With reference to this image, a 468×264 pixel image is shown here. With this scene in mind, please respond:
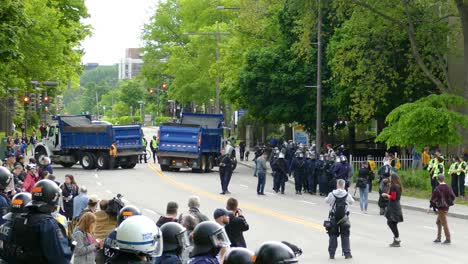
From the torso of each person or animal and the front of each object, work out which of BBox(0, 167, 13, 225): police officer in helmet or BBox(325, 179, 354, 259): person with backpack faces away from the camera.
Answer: the person with backpack

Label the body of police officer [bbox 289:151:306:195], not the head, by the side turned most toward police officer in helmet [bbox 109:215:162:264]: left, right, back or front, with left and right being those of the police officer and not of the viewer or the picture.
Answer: front

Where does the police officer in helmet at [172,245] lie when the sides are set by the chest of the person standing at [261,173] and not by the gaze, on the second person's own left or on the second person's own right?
on the second person's own right

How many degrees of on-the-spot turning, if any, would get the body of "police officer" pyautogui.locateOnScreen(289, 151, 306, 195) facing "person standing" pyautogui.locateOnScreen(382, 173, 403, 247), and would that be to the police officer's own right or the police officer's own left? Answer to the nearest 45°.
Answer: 0° — they already face them

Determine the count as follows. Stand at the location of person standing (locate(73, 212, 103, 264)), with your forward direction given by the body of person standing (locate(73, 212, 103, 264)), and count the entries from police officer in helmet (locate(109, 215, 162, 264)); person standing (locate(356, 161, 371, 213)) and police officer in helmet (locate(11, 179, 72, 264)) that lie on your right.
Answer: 2

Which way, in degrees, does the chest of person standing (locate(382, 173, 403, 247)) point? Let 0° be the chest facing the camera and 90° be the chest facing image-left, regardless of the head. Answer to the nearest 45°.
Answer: approximately 90°

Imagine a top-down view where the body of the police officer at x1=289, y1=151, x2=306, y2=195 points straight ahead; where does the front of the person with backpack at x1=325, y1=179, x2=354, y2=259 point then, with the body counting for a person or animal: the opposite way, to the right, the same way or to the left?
the opposite way

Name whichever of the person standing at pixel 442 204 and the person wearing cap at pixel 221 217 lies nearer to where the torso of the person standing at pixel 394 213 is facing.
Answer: the person wearing cap

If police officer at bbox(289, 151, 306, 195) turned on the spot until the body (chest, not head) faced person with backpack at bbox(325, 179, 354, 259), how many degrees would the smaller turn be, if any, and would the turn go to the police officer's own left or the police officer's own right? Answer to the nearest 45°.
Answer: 0° — they already face them

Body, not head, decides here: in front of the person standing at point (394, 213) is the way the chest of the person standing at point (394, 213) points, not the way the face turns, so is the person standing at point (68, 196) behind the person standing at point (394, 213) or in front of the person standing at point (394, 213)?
in front

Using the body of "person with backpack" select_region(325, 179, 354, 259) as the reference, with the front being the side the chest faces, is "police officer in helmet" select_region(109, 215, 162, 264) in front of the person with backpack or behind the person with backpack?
behind
